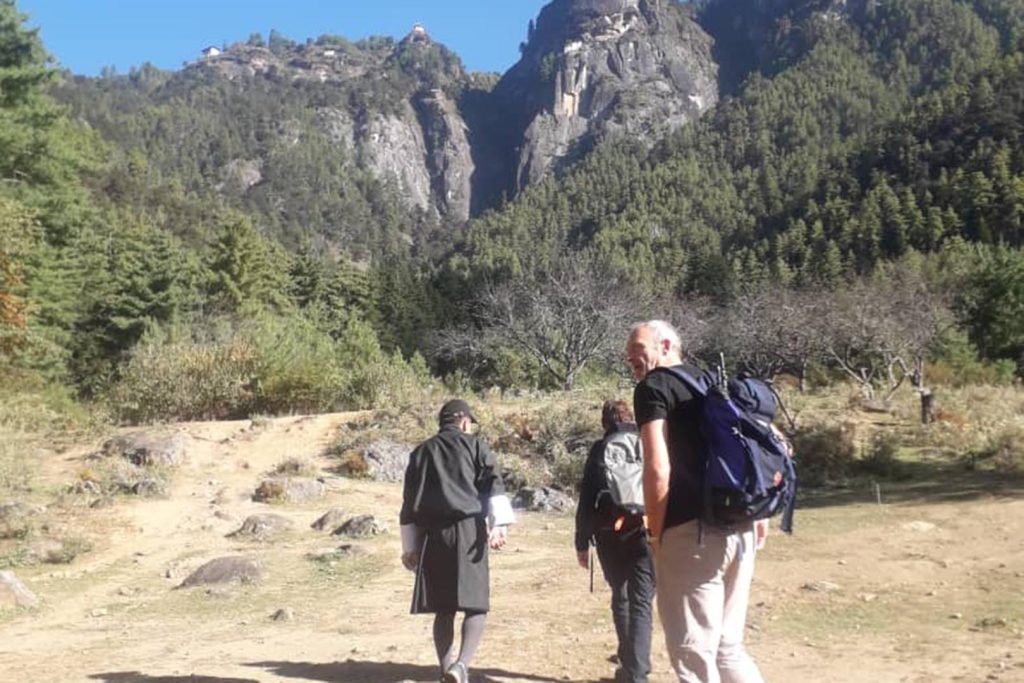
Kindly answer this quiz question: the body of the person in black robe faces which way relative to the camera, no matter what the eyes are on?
away from the camera

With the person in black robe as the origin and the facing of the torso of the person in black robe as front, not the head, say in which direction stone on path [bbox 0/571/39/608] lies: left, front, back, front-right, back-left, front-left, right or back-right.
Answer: front-left

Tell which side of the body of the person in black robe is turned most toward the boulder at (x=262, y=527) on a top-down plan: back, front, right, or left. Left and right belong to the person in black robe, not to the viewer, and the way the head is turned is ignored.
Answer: front

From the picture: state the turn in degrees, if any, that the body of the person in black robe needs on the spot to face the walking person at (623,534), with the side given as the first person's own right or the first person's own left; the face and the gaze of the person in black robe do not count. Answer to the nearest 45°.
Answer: approximately 90° to the first person's own right

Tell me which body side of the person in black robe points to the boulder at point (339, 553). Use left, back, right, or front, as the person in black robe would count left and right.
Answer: front

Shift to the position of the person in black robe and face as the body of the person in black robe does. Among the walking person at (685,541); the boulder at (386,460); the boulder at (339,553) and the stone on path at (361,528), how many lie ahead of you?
3

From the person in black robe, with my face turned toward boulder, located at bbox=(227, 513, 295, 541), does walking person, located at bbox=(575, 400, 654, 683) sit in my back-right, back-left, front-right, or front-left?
back-right

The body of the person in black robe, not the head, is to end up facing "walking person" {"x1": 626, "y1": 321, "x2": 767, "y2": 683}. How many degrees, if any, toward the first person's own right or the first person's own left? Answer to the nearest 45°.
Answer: approximately 135° to the first person's own right

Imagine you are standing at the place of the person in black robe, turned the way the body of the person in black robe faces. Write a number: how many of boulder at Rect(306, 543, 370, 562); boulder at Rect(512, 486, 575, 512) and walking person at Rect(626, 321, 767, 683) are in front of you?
2

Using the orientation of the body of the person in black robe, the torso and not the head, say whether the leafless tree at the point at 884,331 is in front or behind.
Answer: in front

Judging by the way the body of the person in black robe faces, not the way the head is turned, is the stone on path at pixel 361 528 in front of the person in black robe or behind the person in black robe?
in front

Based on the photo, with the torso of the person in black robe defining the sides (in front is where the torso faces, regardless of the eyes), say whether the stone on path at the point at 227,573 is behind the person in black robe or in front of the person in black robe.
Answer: in front

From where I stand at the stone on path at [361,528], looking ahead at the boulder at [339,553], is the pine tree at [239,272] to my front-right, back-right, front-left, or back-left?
back-right

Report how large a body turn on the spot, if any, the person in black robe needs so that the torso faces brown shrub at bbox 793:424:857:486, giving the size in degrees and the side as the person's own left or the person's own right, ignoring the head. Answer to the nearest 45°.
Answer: approximately 45° to the person's own right
